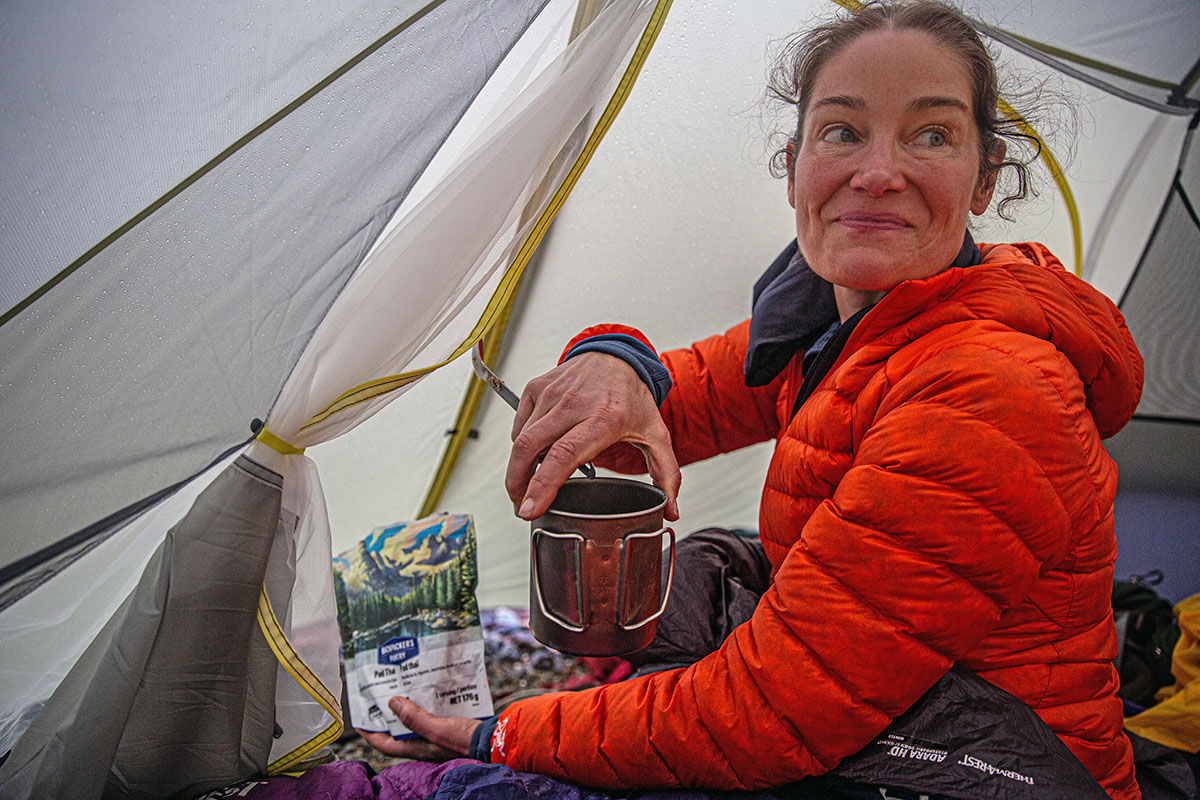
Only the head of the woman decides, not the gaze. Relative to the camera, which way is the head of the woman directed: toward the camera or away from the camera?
toward the camera

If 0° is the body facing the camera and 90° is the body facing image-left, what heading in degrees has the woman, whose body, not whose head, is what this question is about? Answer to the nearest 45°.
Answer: approximately 90°
